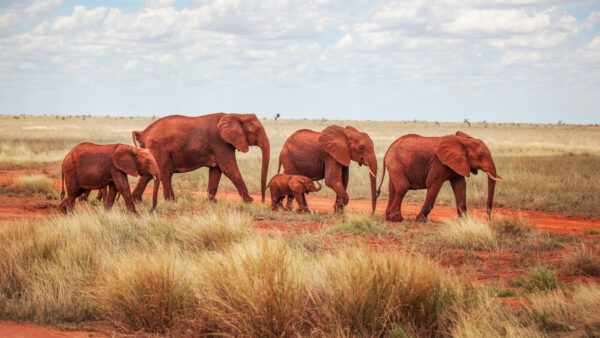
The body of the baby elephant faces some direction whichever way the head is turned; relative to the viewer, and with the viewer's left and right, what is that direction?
facing to the right of the viewer

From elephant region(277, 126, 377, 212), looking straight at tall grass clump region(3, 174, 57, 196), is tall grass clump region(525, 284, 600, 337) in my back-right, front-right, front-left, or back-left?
back-left

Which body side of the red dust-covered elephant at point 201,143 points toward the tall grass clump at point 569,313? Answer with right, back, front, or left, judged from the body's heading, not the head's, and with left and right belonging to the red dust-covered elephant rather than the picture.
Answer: right

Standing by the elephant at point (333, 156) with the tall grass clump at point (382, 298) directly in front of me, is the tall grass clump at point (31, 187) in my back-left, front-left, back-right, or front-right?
back-right

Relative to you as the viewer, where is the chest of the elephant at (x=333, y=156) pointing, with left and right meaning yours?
facing to the right of the viewer

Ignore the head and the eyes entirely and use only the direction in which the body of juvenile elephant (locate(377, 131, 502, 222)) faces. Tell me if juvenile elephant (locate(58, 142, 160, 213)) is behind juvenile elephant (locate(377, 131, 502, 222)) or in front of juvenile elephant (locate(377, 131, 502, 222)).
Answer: behind

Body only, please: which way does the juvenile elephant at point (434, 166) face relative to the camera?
to the viewer's right

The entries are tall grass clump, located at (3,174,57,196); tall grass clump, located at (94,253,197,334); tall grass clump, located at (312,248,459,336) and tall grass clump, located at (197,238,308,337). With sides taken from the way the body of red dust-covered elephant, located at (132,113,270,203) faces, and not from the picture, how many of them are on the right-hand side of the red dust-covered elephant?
3

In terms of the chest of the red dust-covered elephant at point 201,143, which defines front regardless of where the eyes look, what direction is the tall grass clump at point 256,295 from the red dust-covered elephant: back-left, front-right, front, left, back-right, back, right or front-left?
right

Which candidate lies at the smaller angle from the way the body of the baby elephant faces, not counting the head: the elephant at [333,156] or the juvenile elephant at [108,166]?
the elephant

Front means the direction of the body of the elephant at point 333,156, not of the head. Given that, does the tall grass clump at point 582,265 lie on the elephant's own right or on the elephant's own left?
on the elephant's own right

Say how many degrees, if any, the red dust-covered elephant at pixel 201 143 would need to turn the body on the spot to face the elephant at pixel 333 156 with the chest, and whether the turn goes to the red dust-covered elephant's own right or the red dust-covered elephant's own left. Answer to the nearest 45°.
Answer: approximately 45° to the red dust-covered elephant's own right

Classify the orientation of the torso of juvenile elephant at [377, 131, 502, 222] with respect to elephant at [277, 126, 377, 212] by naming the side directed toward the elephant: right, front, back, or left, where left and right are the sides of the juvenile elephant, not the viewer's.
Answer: back

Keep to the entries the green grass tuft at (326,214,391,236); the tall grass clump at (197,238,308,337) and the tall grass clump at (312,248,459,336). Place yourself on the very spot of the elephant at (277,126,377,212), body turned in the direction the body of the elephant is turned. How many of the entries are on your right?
3

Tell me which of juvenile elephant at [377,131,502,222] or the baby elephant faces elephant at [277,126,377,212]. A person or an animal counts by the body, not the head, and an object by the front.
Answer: the baby elephant

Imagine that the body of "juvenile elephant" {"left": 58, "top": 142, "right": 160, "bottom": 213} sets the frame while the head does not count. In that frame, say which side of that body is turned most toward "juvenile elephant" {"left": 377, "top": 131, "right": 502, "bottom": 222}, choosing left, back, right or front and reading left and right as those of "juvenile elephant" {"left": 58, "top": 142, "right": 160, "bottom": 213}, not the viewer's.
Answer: front

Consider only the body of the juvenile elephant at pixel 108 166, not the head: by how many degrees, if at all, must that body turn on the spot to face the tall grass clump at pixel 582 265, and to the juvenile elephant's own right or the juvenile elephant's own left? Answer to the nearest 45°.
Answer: approximately 45° to the juvenile elephant's own right
